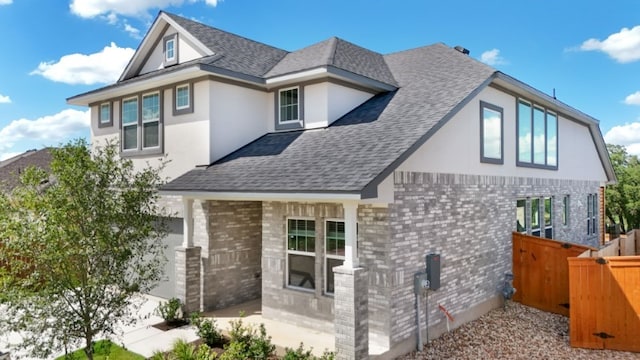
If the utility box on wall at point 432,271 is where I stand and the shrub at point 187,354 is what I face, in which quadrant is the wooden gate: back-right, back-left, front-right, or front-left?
back-left

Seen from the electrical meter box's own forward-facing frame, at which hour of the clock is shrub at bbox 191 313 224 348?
The shrub is roughly at 4 o'clock from the electrical meter box.

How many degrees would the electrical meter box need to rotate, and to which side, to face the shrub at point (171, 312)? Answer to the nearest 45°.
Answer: approximately 135° to its right

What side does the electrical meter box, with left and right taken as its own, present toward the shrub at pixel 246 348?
right

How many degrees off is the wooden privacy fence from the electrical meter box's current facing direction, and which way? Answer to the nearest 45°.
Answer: approximately 90° to its left

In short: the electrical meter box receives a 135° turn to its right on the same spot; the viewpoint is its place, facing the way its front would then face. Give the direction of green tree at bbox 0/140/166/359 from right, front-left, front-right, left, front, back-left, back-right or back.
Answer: front-left

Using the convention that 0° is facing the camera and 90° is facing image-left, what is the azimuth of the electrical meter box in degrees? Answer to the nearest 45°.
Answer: approximately 315°

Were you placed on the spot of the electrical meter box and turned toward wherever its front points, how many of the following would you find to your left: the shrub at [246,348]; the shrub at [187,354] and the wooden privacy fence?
1

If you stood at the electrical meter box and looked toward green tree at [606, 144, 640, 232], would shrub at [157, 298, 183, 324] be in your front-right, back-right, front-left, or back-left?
back-left

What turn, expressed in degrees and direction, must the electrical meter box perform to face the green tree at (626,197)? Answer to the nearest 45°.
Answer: approximately 90° to its left

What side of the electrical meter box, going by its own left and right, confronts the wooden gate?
left

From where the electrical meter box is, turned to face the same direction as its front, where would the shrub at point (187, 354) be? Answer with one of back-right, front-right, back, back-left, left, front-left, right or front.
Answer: right
